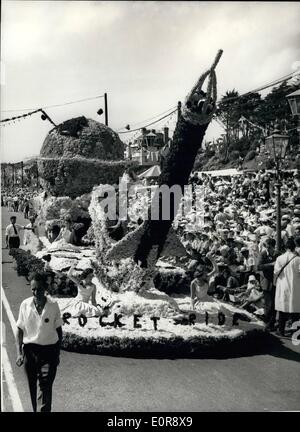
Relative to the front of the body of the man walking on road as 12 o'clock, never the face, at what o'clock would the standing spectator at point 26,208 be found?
The standing spectator is roughly at 6 o'clock from the man walking on road.

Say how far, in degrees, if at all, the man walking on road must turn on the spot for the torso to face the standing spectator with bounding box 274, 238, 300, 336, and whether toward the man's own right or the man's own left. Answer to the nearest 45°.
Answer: approximately 135° to the man's own left

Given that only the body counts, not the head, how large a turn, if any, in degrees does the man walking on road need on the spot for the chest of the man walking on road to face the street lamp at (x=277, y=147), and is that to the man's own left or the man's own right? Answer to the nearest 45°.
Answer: approximately 135° to the man's own left

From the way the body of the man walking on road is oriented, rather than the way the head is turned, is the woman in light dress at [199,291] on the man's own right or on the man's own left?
on the man's own left

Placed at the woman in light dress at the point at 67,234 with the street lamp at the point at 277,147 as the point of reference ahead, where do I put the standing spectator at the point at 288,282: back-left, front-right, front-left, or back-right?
front-right

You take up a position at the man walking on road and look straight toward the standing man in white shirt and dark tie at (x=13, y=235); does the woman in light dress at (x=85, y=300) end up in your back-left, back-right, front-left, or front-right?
front-right

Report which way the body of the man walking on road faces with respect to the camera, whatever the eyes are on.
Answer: toward the camera

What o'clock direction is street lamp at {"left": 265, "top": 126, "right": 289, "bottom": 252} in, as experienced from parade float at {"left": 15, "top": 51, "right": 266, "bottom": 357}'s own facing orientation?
The street lamp is roughly at 10 o'clock from the parade float.

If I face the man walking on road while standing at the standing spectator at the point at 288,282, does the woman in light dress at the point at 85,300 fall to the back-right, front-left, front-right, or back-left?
front-right

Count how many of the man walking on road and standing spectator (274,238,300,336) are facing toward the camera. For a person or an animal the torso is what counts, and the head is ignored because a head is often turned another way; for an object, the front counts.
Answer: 1

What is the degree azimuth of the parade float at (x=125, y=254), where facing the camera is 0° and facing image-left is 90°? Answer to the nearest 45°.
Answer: approximately 315°

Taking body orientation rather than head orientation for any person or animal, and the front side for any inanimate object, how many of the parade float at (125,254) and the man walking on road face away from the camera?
0
